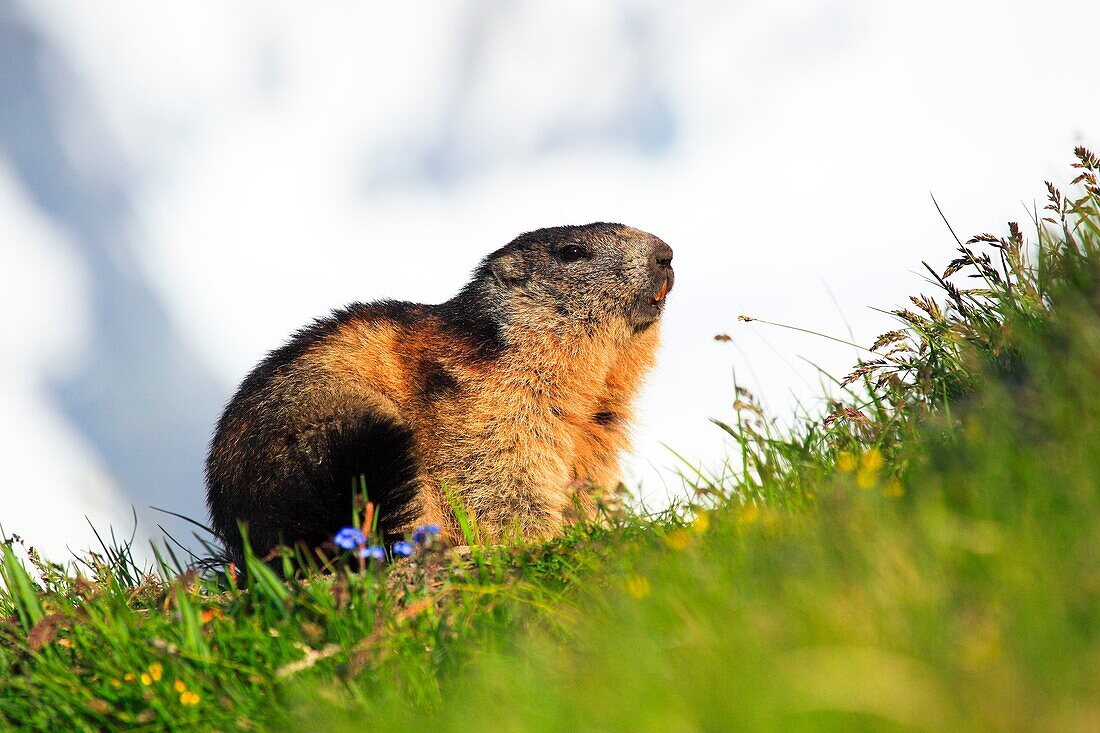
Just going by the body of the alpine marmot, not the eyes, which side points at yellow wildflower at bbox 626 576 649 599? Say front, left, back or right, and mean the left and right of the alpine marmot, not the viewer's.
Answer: right

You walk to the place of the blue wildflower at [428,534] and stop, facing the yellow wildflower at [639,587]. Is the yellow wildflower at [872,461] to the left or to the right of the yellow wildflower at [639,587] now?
left

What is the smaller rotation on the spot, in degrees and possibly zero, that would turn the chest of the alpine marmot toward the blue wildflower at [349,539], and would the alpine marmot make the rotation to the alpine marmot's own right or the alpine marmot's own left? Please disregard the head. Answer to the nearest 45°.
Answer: approximately 90° to the alpine marmot's own right

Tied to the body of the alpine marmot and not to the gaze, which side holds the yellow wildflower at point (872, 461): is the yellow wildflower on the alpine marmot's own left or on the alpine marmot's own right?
on the alpine marmot's own right

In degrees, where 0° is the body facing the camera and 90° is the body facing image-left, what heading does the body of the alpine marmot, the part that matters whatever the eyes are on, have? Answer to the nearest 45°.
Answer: approximately 270°
